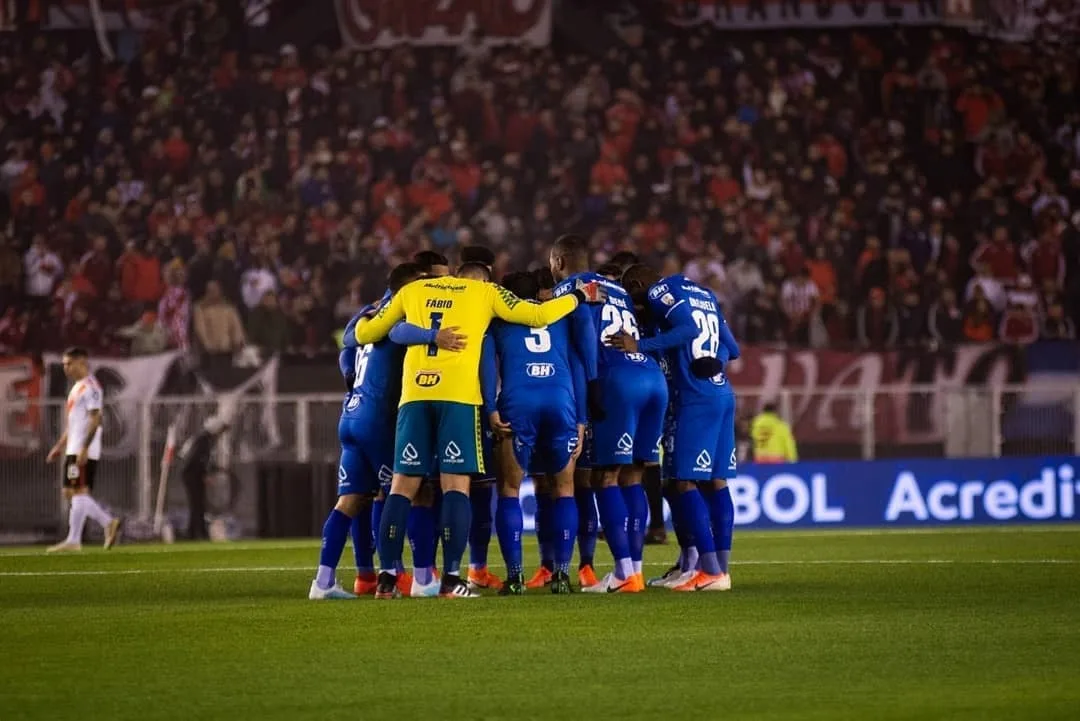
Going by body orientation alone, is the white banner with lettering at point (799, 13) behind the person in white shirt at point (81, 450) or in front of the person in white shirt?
behind

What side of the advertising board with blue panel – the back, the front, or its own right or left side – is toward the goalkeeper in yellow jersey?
front

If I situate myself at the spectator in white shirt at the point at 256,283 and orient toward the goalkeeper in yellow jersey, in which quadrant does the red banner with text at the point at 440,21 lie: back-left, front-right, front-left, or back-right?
back-left

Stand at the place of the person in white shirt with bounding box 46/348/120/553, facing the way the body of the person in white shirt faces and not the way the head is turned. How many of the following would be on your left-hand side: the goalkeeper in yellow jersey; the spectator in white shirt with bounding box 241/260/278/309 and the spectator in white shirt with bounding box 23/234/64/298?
1

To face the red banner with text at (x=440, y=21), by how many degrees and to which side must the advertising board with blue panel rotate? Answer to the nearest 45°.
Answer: approximately 135° to its right

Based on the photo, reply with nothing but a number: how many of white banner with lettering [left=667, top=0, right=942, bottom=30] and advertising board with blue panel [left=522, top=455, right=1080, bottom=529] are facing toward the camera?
2

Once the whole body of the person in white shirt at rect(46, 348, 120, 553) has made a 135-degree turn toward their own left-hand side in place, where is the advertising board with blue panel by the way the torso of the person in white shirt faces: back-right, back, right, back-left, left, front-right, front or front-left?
front-left

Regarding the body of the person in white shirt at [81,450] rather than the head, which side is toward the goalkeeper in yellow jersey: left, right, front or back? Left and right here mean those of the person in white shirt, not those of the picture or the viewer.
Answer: left

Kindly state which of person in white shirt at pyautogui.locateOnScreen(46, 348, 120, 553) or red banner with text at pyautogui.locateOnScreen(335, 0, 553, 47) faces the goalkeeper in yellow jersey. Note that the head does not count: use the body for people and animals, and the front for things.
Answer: the red banner with text
